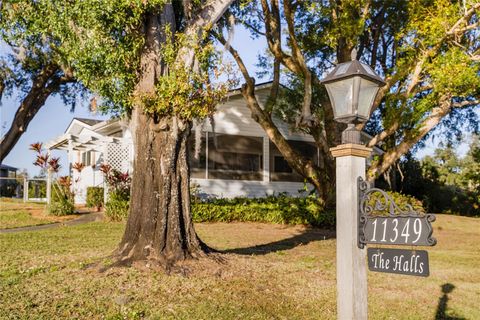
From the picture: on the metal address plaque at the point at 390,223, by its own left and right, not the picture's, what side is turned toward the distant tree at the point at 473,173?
back

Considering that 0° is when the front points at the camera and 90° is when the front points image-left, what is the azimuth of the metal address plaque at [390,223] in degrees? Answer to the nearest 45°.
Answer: approximately 0°

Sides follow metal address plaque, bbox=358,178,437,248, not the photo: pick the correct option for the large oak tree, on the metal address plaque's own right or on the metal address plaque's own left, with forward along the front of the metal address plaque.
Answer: on the metal address plaque's own right

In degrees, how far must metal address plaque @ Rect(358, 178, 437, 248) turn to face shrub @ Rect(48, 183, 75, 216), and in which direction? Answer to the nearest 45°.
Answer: approximately 135° to its right

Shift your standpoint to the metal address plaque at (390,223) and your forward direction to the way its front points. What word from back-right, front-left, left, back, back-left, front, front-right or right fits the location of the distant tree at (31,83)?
back-right

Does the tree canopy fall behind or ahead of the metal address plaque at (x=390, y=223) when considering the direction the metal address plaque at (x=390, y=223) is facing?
behind

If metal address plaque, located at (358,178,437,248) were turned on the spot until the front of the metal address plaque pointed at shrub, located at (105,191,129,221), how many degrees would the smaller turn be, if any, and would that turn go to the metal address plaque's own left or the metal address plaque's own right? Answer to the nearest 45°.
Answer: approximately 135° to the metal address plaque's own right

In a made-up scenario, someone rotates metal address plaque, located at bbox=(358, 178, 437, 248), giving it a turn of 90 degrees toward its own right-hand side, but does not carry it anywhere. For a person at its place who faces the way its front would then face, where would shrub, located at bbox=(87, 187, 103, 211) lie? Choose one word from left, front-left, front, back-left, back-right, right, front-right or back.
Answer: front-right
